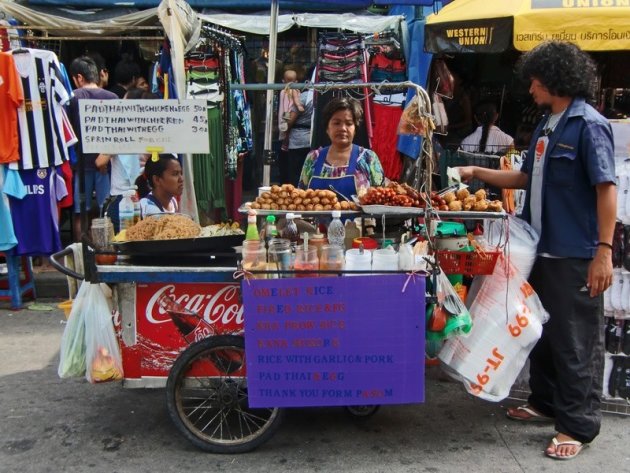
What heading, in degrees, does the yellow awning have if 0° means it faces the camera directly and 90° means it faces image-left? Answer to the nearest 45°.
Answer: approximately 0°

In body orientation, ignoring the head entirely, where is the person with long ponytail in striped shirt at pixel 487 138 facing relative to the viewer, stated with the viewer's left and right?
facing away from the viewer

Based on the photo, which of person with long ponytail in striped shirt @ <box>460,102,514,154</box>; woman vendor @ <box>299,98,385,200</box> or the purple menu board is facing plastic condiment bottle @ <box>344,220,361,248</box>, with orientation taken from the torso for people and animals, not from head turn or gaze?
the woman vendor

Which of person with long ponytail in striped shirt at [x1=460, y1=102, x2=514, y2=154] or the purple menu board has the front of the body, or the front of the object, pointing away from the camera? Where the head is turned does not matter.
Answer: the person with long ponytail in striped shirt

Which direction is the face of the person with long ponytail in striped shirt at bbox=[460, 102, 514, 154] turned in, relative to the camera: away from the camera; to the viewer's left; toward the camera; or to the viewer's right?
away from the camera

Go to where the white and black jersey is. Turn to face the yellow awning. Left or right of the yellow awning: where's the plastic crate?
right

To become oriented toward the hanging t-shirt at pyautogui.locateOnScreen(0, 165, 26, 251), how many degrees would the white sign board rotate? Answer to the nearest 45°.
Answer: approximately 135° to its right

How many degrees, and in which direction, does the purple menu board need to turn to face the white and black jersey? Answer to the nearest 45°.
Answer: approximately 135° to its right
